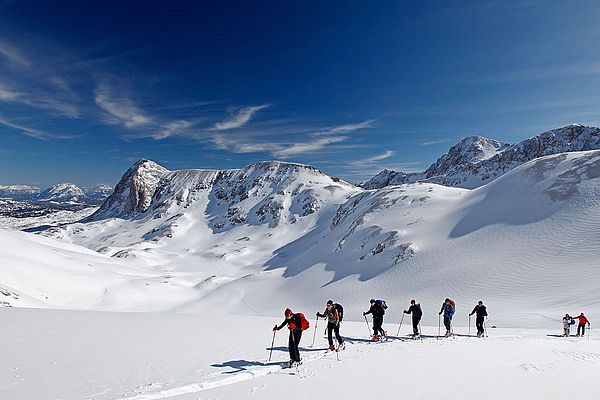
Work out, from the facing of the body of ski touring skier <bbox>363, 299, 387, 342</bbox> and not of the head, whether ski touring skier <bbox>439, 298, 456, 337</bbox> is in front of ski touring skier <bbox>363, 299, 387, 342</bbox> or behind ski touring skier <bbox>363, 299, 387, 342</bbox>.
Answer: behind

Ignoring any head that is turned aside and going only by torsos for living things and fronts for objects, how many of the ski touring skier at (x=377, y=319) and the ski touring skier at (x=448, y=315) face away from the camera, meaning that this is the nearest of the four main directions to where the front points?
0

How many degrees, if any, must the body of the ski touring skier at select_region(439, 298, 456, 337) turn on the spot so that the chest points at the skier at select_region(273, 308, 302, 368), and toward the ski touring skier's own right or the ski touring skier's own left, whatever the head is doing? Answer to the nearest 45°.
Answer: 0° — they already face them

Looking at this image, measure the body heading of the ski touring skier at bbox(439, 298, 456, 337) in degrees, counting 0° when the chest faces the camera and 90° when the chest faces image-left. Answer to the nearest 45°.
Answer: approximately 45°

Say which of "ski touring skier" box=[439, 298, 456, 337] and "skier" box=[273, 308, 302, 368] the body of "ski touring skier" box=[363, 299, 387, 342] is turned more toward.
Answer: the skier

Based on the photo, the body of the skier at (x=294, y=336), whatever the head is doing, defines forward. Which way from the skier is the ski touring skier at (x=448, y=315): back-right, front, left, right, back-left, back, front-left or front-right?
back

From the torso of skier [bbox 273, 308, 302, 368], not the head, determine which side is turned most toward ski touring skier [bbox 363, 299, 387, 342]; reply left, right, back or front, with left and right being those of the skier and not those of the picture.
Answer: back

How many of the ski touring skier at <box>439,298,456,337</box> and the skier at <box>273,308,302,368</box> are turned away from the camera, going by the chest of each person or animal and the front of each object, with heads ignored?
0

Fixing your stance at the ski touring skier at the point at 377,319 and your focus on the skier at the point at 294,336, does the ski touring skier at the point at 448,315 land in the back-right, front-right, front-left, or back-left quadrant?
back-left
